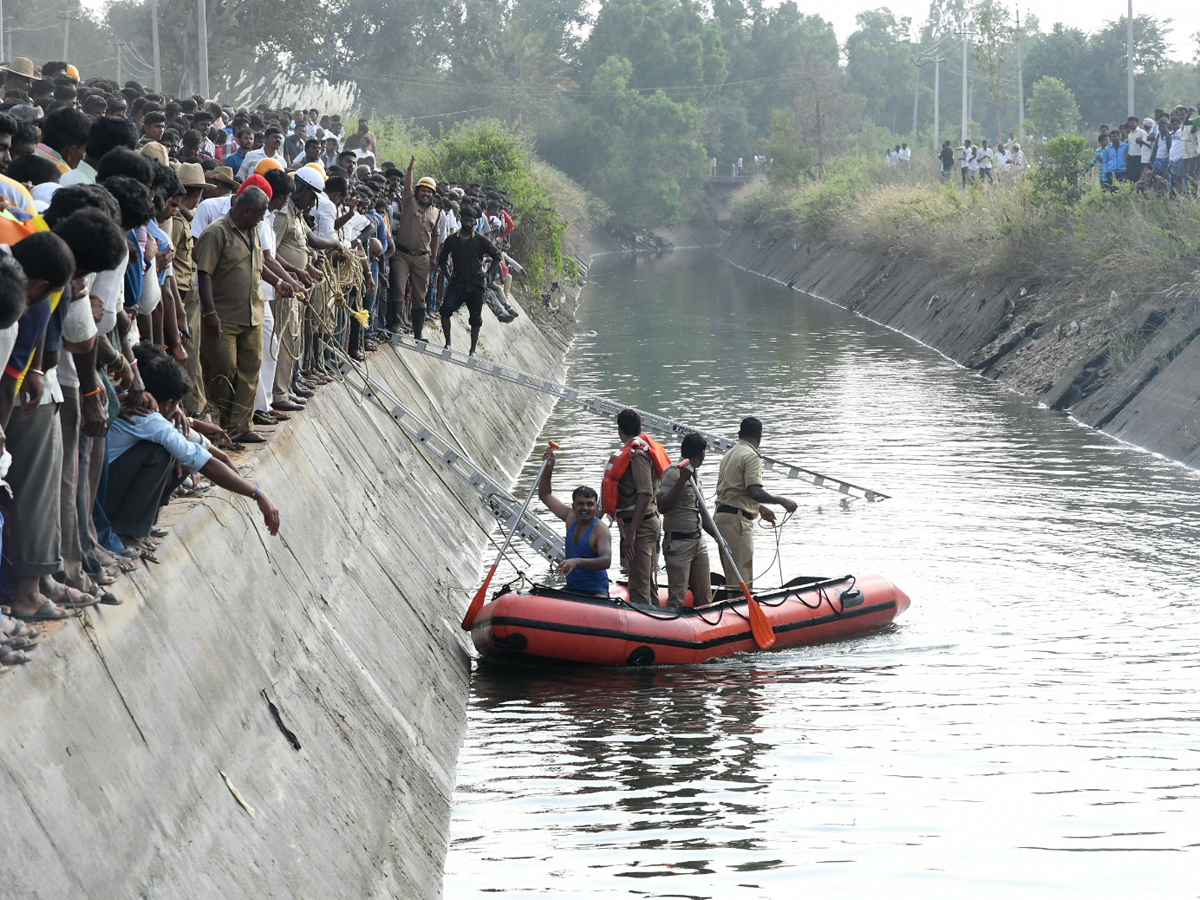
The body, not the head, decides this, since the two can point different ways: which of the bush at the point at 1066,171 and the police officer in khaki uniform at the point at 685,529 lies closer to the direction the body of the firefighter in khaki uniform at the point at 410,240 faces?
the police officer in khaki uniform

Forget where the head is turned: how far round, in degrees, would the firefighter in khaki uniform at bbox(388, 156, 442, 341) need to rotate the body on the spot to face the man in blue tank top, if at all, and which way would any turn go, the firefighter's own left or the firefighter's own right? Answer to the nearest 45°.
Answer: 0° — they already face them

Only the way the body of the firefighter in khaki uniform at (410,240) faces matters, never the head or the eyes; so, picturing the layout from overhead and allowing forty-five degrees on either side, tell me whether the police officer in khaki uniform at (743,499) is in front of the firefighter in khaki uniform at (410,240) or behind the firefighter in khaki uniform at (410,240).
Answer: in front

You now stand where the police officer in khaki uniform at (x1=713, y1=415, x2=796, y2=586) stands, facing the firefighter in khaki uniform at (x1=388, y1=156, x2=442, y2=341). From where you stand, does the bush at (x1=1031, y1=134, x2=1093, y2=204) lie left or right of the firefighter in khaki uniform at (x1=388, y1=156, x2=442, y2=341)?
right

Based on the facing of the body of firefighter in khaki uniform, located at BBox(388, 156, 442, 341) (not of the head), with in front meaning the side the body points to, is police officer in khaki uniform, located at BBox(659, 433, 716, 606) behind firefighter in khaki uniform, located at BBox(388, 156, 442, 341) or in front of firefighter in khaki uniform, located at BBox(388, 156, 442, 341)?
in front

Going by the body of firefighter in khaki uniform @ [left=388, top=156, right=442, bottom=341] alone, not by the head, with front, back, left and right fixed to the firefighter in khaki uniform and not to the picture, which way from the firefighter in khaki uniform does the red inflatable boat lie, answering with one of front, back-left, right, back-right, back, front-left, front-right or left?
front

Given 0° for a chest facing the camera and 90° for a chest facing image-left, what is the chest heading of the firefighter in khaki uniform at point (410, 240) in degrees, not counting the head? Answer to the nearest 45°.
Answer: approximately 0°

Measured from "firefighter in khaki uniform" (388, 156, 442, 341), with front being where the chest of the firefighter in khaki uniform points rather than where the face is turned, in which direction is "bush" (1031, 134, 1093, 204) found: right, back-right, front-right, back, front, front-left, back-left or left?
back-left

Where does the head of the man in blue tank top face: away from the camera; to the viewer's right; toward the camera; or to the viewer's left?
toward the camera

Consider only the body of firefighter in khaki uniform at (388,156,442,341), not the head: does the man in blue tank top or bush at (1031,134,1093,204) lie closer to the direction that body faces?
the man in blue tank top
